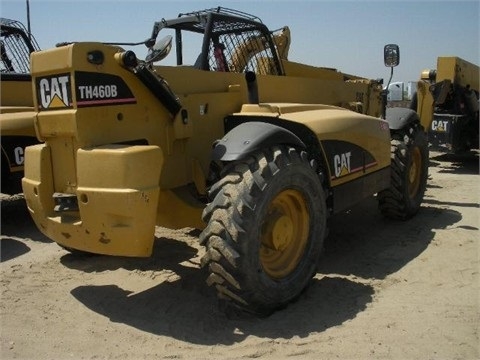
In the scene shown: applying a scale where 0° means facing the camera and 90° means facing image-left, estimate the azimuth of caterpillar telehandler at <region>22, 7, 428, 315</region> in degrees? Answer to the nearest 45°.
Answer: approximately 225°

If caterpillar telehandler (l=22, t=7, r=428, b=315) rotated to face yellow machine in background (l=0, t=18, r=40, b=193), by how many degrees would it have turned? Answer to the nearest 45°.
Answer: approximately 90° to its left

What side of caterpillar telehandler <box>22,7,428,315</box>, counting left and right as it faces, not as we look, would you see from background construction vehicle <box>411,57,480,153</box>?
front

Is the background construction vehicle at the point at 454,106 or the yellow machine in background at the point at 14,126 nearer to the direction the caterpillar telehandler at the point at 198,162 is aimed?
the background construction vehicle
